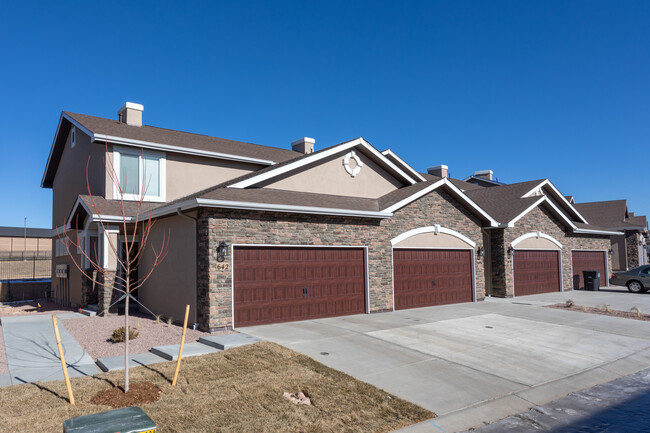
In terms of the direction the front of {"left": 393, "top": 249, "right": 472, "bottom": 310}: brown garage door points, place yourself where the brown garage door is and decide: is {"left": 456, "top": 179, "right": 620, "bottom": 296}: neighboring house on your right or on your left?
on your left

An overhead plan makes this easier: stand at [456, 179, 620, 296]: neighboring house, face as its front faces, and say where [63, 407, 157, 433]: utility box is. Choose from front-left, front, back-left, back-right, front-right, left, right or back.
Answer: front-right

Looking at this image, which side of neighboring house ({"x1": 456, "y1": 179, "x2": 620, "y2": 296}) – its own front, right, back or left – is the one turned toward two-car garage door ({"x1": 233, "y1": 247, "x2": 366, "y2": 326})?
right

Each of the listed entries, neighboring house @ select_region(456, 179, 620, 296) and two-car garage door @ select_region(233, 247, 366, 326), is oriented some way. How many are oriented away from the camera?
0

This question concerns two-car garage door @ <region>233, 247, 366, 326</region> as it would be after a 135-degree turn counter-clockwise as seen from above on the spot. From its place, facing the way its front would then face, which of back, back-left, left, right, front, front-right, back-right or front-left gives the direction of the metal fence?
front-left

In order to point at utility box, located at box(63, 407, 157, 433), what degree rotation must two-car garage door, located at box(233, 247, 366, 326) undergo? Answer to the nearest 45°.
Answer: approximately 45° to its right

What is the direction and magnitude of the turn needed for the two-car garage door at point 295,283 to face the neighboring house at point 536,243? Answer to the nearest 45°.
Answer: approximately 90° to its left

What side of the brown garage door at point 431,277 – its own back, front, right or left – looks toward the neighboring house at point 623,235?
left

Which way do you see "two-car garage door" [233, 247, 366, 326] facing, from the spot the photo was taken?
facing the viewer and to the right of the viewer

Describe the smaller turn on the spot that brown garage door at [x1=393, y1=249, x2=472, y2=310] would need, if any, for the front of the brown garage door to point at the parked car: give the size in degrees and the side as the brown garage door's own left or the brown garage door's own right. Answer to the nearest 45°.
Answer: approximately 90° to the brown garage door's own left
